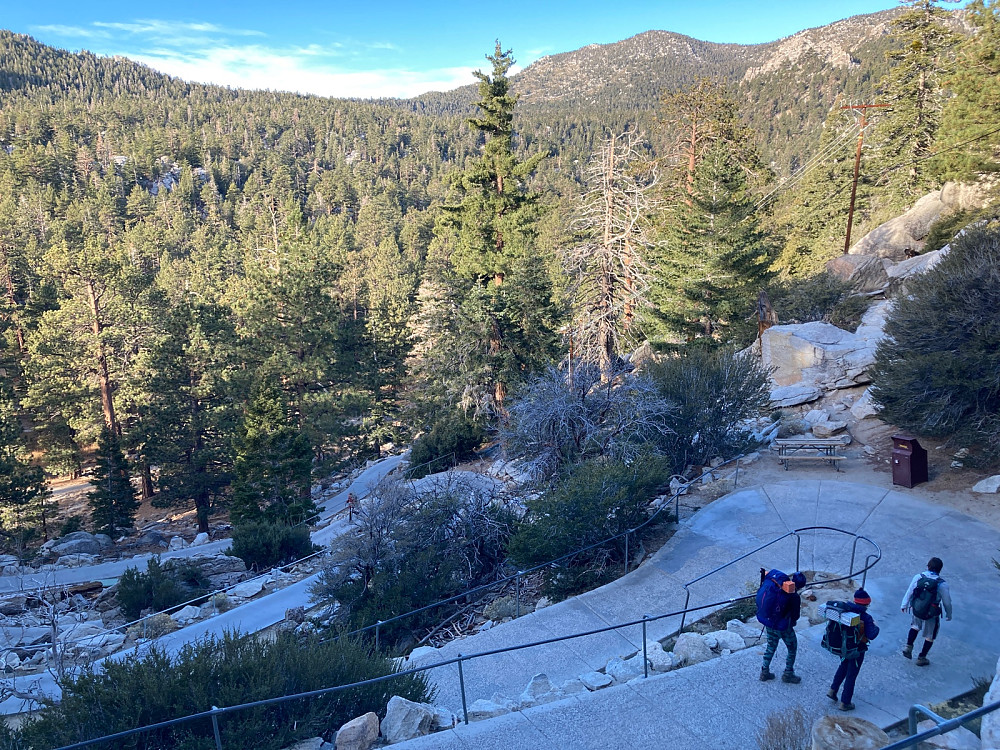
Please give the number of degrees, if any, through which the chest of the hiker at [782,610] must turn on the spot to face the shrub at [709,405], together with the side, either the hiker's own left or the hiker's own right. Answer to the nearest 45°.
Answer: approximately 45° to the hiker's own left

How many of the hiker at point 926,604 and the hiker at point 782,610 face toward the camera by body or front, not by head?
0

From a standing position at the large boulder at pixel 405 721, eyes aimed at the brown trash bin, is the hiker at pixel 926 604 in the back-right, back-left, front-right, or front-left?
front-right

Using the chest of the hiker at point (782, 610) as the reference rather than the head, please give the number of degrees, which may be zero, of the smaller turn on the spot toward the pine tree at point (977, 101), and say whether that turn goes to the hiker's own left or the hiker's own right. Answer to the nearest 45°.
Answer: approximately 45° to the hiker's own left

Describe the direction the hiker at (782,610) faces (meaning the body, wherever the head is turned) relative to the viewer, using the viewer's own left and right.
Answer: facing away from the viewer and to the right of the viewer

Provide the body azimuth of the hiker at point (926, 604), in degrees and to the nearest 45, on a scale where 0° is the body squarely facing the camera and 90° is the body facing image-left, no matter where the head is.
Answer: approximately 180°

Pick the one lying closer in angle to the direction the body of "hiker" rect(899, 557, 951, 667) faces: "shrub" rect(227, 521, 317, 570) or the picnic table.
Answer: the picnic table

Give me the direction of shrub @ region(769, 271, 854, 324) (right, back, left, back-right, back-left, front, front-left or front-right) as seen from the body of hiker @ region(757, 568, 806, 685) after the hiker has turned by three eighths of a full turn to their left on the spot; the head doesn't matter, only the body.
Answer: right

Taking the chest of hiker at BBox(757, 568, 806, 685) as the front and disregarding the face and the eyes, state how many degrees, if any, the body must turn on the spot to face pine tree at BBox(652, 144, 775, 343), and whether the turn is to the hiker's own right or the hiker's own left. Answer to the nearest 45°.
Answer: approximately 45° to the hiker's own left

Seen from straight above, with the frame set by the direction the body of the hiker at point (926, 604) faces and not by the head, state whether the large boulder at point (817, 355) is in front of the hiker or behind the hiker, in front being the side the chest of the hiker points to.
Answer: in front

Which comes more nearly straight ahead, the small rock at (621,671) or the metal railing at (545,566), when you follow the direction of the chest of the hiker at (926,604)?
the metal railing
